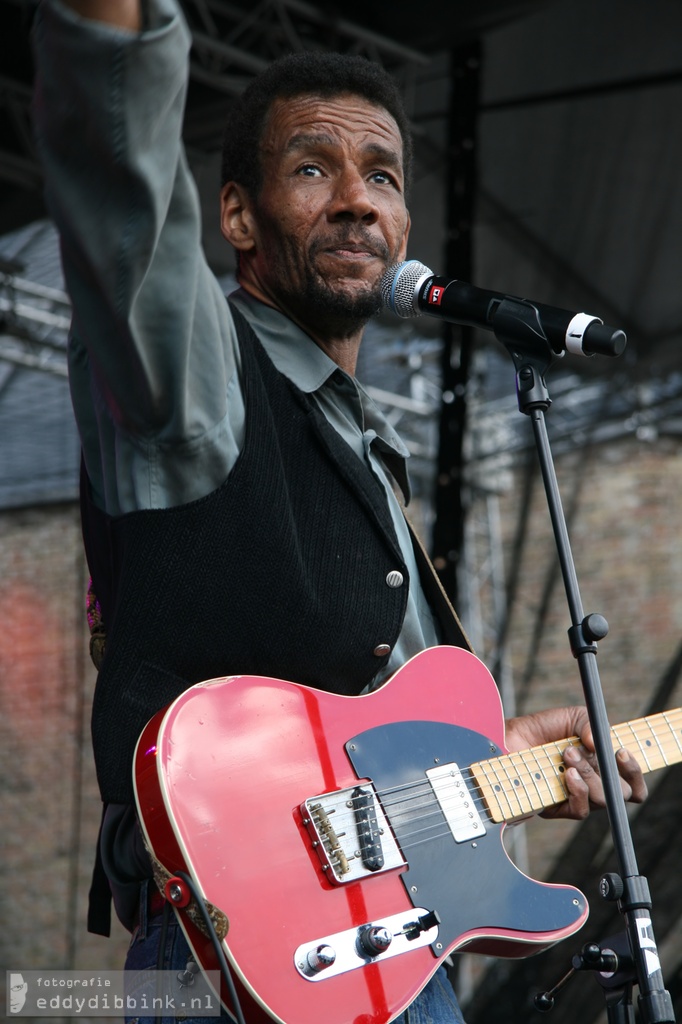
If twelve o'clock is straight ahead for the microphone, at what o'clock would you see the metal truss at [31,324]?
The metal truss is roughly at 2 o'clock from the microphone.

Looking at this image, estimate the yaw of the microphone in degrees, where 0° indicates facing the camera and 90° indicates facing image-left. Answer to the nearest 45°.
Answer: approximately 90°
